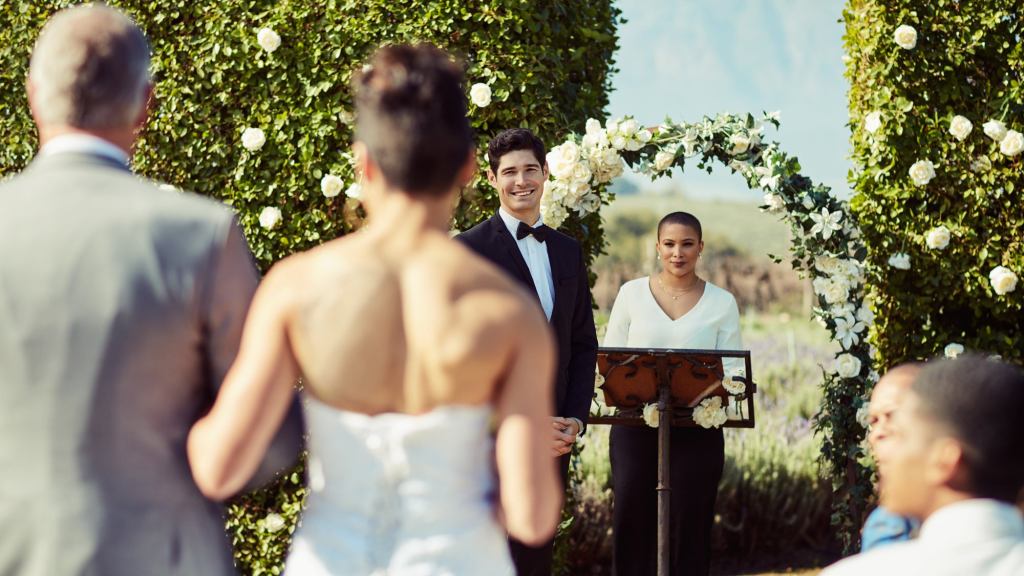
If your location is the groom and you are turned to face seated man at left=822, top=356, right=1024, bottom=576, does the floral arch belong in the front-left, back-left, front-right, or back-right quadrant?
back-left

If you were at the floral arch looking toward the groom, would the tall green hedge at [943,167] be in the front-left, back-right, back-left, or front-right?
back-left

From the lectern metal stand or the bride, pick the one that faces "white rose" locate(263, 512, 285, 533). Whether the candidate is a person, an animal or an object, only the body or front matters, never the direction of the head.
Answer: the bride

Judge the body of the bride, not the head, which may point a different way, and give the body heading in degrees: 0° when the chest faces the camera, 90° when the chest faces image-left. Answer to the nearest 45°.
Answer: approximately 180°
